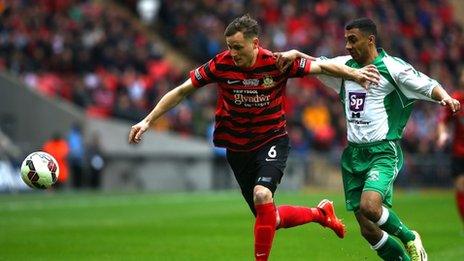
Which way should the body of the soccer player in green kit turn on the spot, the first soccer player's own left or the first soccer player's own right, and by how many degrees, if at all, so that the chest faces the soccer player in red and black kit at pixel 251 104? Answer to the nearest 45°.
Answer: approximately 45° to the first soccer player's own right

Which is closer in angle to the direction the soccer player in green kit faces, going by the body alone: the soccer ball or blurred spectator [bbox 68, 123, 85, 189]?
the soccer ball

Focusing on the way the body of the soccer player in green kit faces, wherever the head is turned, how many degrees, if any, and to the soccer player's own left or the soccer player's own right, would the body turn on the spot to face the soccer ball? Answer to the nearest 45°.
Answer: approximately 45° to the soccer player's own right

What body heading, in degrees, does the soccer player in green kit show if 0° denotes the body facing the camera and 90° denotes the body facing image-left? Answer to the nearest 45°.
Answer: approximately 45°

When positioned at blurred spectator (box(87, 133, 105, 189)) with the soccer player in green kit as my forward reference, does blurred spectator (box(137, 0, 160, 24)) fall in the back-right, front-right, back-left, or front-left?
back-left

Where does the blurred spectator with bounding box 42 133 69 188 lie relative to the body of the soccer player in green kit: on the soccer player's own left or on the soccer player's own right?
on the soccer player's own right

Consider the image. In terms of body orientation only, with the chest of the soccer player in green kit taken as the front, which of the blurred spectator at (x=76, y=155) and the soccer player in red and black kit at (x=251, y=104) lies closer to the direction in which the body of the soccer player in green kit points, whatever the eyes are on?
the soccer player in red and black kit

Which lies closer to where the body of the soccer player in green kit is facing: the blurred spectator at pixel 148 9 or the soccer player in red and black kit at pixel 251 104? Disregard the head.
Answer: the soccer player in red and black kit
